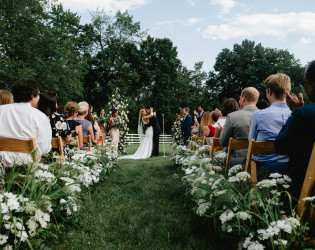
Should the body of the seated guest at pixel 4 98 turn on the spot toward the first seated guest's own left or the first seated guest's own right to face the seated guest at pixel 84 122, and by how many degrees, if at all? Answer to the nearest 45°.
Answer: approximately 45° to the first seated guest's own right

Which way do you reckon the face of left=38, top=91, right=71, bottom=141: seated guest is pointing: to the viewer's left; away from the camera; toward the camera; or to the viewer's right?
away from the camera

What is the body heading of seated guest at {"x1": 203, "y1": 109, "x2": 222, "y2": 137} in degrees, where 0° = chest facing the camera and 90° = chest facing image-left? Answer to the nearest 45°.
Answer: approximately 135°

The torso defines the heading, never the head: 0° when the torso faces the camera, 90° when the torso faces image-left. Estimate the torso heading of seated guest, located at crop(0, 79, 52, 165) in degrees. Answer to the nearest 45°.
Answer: approximately 225°

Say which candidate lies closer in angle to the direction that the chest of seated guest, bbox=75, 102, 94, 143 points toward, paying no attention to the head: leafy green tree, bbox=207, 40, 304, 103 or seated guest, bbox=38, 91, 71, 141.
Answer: the leafy green tree

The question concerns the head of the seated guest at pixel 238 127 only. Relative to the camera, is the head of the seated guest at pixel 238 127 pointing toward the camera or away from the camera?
away from the camera

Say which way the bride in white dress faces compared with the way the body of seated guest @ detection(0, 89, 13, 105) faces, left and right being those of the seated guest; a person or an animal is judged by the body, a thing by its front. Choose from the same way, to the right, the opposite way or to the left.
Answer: to the right

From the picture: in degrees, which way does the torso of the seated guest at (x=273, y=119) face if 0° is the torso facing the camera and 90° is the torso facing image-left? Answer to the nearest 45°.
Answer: approximately 135°

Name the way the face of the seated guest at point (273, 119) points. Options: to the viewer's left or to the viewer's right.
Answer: to the viewer's left

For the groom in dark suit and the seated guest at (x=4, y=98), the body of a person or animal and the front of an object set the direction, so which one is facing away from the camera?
the seated guest
